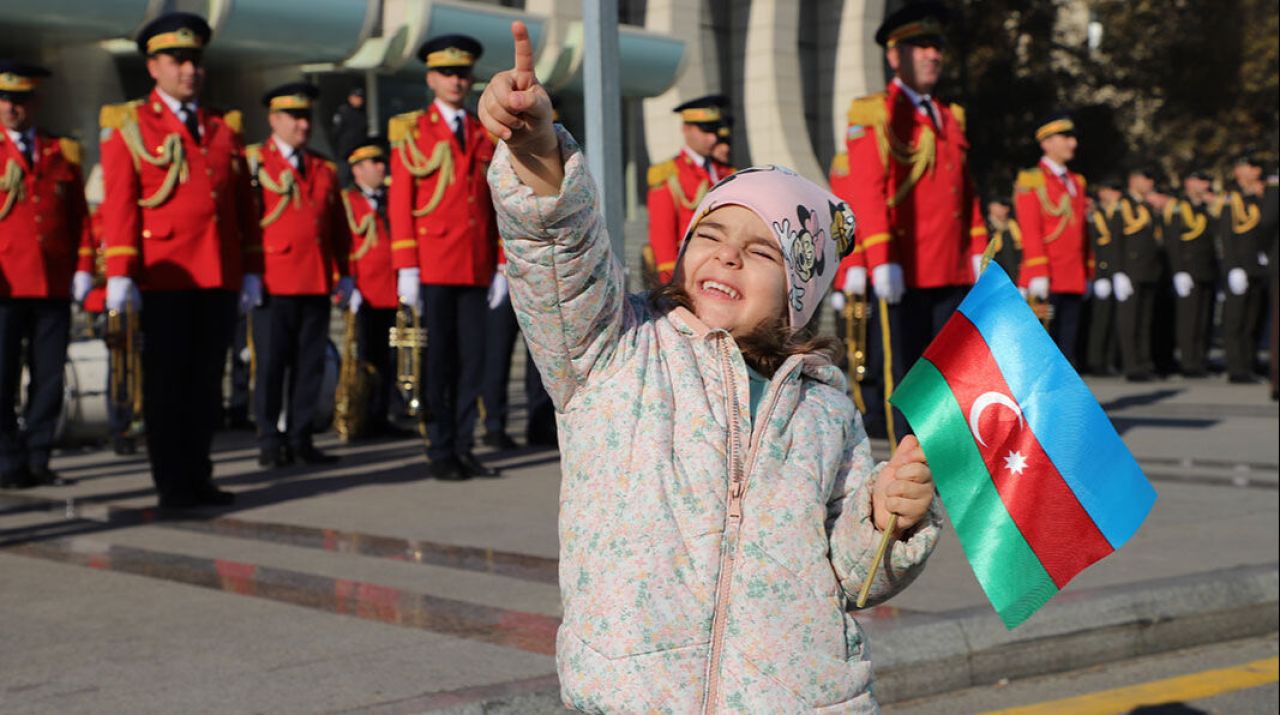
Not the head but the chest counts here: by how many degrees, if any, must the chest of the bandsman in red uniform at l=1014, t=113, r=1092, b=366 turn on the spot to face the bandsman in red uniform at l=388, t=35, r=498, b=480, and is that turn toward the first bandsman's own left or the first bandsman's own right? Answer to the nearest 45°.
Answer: approximately 90° to the first bandsman's own right

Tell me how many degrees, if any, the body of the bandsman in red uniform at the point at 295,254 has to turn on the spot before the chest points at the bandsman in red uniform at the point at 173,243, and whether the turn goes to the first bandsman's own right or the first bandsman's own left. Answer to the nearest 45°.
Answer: approximately 45° to the first bandsman's own right

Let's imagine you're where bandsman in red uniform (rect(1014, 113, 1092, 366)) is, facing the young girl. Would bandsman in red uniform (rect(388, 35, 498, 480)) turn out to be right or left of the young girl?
right

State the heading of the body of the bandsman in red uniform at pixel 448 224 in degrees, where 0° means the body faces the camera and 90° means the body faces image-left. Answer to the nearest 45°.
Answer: approximately 315°

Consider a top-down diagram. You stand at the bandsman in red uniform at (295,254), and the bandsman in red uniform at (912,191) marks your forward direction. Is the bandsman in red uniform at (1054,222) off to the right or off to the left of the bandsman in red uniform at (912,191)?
left

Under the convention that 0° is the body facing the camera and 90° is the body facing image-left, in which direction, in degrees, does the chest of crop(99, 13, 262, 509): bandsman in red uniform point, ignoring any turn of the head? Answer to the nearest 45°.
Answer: approximately 315°

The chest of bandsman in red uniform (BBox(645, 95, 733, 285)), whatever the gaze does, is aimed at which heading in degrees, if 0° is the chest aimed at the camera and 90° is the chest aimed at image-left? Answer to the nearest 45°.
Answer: approximately 315°

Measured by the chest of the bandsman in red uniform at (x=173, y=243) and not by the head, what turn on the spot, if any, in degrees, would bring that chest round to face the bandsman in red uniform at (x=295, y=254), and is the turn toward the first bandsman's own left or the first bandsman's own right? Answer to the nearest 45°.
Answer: approximately 135° to the first bandsman's own left

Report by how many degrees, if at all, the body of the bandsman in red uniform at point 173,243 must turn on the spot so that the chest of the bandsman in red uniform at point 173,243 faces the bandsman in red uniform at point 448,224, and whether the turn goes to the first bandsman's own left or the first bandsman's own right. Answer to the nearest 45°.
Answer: approximately 90° to the first bandsman's own left

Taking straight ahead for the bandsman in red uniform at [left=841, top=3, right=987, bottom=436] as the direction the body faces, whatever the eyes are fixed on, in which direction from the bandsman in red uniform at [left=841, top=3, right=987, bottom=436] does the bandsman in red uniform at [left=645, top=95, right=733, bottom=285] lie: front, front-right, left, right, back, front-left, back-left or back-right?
back
